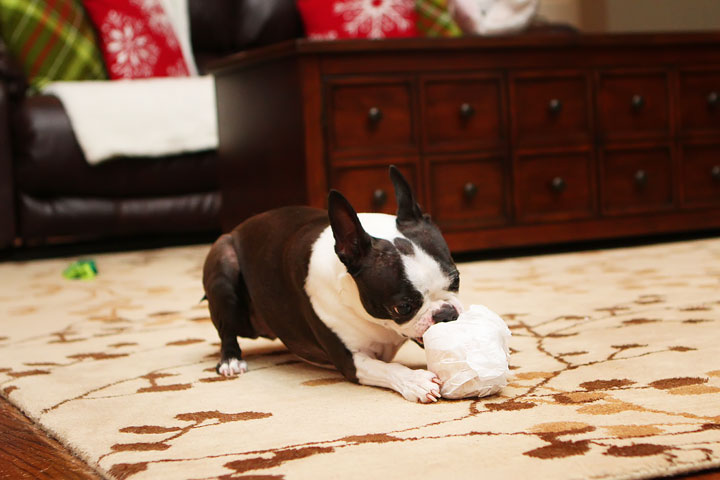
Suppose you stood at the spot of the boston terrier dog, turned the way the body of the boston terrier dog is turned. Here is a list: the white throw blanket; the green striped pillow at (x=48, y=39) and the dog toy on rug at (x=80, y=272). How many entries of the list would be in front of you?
0

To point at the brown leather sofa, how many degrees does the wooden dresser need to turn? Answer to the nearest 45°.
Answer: approximately 135° to its right

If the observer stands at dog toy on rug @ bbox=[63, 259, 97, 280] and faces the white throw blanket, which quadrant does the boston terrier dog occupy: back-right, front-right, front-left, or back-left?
back-right

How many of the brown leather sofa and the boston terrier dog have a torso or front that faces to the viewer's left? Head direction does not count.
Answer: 0

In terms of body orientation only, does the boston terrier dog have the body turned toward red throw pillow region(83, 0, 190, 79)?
no

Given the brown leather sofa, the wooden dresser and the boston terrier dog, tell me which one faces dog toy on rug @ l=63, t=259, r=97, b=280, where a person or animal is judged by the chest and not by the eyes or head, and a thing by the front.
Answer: the brown leather sofa

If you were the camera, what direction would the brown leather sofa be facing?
facing the viewer

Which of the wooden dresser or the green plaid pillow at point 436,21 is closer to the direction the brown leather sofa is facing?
the wooden dresser

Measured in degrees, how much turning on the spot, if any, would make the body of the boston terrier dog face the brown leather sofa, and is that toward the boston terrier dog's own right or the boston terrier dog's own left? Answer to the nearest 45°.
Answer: approximately 180°

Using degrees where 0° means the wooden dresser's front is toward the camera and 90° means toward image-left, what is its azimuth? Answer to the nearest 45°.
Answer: approximately 315°

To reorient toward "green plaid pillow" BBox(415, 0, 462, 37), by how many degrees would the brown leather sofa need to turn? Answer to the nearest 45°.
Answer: approximately 90° to its left

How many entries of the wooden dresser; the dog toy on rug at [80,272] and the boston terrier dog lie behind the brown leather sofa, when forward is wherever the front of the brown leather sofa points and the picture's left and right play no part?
0

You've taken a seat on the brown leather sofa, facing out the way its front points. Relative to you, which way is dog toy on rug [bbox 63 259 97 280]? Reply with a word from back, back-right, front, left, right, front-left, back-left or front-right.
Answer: front

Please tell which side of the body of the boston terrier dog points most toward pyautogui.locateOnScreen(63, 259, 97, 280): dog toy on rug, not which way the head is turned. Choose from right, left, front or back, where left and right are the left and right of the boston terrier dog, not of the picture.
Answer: back

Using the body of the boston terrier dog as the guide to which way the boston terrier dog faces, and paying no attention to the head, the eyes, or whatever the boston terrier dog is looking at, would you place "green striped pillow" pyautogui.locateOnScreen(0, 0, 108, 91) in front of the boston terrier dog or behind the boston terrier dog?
behind

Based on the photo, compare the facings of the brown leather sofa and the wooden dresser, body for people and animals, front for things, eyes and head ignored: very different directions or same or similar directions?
same or similar directions

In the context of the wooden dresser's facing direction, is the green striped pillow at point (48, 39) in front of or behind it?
behind

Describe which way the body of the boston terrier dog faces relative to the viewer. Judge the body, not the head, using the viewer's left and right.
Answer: facing the viewer and to the right of the viewer

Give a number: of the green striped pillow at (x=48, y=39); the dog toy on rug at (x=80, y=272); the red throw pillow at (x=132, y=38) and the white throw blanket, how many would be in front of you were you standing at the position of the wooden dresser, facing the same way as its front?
0
